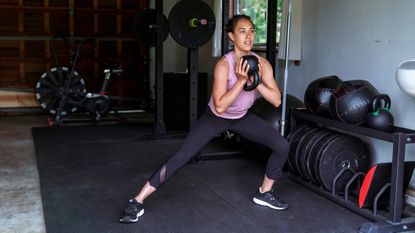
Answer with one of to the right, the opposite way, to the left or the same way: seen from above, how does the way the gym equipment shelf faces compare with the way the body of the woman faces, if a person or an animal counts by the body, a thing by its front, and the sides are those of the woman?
to the right

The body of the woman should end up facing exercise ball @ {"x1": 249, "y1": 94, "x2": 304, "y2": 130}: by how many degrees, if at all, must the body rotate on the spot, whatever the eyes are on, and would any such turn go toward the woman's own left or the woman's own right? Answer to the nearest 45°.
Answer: approximately 135° to the woman's own left

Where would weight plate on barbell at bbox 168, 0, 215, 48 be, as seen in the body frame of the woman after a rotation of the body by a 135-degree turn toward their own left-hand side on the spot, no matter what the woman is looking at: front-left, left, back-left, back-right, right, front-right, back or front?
front

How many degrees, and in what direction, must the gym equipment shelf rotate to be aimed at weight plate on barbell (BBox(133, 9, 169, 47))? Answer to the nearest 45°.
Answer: approximately 90° to its right

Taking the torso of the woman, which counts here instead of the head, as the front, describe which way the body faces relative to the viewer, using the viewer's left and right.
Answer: facing the viewer and to the right of the viewer

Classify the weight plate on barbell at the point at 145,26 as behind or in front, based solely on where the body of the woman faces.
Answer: behind

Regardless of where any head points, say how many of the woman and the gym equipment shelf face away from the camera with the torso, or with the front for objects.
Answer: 0

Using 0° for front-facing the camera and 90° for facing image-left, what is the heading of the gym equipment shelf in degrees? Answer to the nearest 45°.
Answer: approximately 45°

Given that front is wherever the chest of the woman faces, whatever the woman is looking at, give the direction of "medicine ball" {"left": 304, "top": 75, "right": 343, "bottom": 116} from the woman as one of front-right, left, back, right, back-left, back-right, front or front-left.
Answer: left

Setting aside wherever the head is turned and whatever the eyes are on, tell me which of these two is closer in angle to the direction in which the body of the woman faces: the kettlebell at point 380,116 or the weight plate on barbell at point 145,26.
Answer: the kettlebell

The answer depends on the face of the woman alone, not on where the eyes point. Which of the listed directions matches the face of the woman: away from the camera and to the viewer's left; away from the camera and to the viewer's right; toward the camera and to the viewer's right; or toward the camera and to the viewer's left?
toward the camera and to the viewer's right

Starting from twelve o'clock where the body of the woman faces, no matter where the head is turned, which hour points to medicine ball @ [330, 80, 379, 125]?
The medicine ball is roughly at 10 o'clock from the woman.
